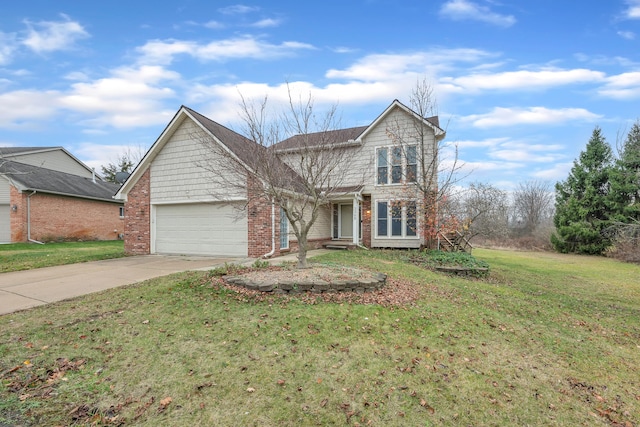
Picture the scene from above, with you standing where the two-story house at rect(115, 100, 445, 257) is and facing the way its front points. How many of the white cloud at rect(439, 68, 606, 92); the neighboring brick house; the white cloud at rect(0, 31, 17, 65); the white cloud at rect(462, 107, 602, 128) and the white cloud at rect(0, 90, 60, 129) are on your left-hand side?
2

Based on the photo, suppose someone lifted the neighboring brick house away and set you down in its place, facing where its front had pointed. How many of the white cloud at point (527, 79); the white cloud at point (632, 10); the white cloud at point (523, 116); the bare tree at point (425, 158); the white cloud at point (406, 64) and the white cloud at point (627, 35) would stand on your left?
6

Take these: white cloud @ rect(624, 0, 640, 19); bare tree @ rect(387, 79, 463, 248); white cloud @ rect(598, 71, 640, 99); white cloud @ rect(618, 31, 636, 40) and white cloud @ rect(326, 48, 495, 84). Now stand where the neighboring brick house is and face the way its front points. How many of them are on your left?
5

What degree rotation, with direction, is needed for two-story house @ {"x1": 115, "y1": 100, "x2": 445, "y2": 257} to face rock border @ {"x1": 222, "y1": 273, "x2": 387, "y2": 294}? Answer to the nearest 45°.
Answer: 0° — it already faces it

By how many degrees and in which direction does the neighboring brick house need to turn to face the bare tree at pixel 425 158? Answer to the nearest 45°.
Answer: approximately 90° to its left

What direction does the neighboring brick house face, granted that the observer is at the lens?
facing the viewer and to the left of the viewer

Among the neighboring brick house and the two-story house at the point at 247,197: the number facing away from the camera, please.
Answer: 0

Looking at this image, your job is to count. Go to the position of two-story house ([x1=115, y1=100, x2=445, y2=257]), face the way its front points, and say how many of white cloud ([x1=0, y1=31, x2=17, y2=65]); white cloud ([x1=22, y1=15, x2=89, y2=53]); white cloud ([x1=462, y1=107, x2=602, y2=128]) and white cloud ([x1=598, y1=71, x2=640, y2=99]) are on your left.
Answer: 2

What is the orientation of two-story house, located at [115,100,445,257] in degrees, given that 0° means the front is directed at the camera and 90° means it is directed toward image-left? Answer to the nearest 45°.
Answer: approximately 0°
